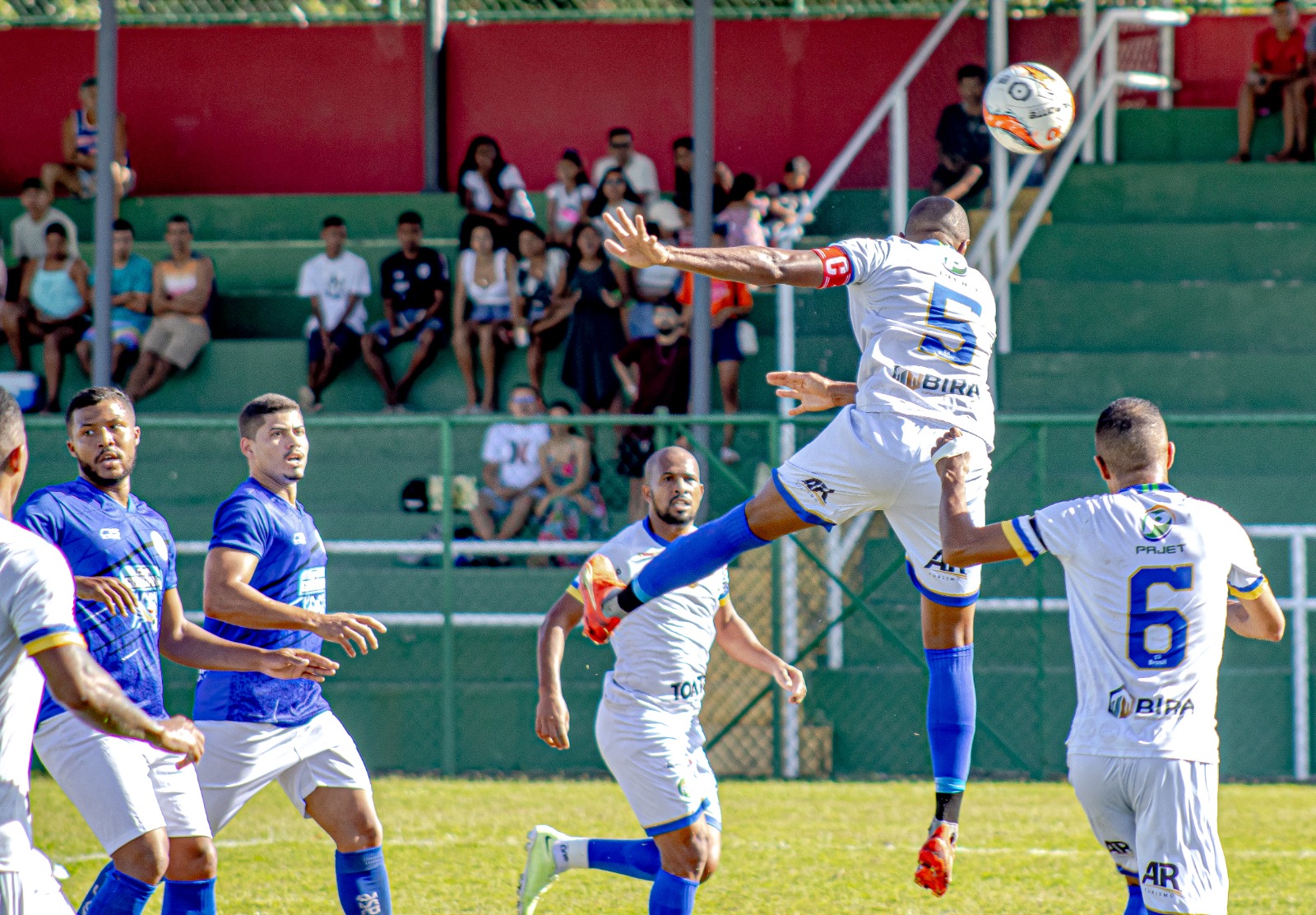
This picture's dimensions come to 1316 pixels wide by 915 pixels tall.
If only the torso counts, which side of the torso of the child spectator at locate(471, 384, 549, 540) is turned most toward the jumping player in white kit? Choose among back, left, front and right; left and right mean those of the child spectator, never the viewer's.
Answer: front

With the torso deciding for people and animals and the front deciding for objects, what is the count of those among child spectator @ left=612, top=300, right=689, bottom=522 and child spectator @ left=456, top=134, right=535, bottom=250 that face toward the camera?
2

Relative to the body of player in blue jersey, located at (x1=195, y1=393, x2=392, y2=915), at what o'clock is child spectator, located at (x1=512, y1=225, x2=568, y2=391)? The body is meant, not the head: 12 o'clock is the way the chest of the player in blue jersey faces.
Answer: The child spectator is roughly at 8 o'clock from the player in blue jersey.

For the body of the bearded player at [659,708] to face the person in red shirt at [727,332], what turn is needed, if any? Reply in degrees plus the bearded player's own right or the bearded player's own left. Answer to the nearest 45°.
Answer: approximately 135° to the bearded player's own left

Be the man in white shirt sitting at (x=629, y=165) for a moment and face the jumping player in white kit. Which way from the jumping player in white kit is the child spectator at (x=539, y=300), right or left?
right

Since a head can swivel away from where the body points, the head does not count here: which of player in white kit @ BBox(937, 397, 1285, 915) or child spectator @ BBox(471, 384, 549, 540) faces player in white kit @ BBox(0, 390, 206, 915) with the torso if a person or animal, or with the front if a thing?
the child spectator

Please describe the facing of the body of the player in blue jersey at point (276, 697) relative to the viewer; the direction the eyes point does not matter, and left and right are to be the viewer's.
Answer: facing the viewer and to the right of the viewer

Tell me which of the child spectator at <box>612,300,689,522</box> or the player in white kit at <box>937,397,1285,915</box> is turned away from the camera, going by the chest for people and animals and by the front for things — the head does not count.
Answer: the player in white kit

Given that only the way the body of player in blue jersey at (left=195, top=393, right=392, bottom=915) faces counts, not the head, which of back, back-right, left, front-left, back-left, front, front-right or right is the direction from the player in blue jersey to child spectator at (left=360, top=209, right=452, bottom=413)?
back-left

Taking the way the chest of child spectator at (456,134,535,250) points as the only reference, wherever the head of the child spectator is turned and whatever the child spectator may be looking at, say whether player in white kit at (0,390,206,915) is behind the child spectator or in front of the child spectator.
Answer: in front

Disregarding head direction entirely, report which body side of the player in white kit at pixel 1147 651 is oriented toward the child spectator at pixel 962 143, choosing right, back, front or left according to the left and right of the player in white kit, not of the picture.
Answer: front
